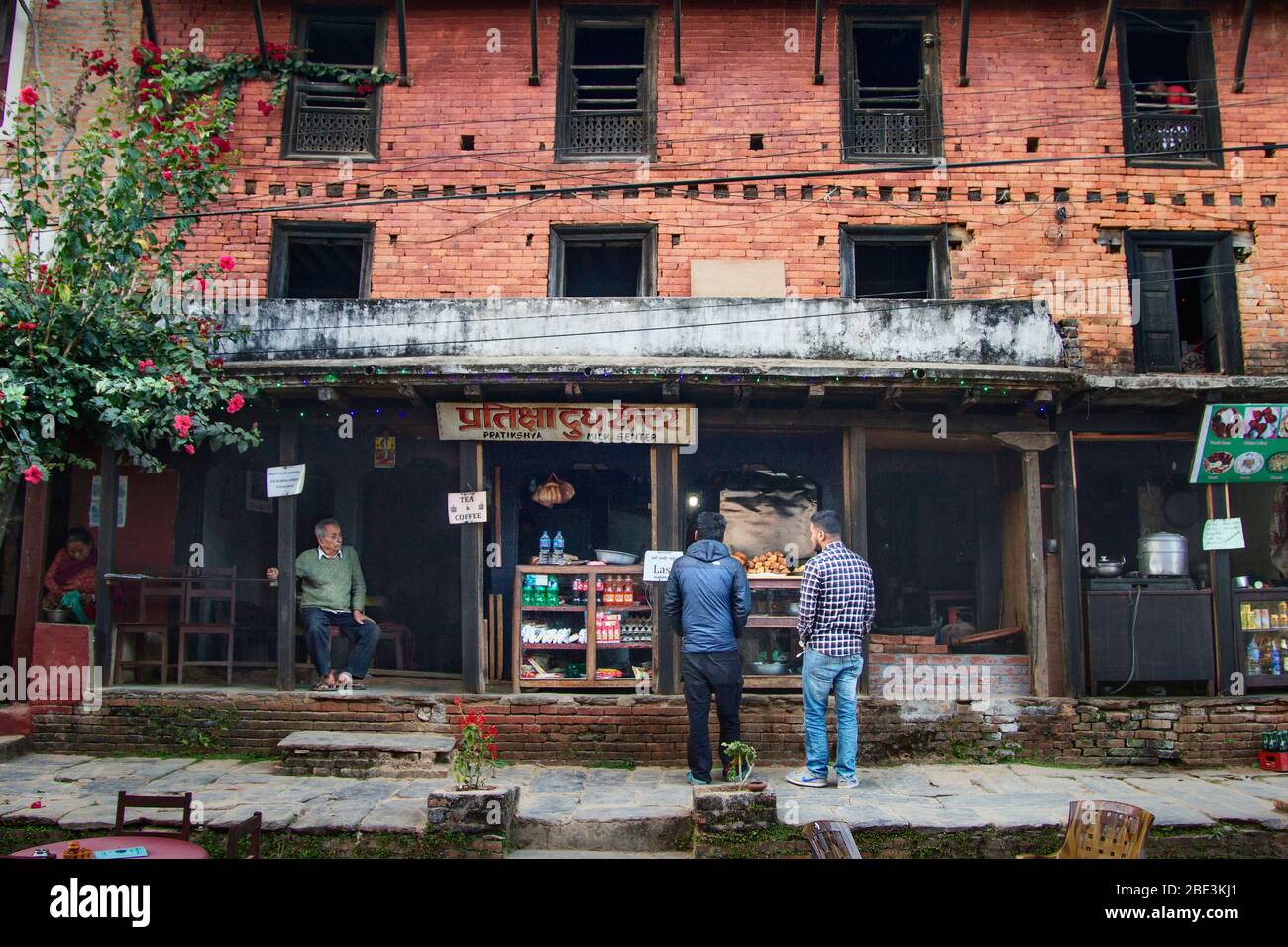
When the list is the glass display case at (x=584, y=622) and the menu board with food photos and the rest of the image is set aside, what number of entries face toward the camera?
2

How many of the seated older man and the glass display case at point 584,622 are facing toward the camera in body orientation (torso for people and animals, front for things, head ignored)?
2

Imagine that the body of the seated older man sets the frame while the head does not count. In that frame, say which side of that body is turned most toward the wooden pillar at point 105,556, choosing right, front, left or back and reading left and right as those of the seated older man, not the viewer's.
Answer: right

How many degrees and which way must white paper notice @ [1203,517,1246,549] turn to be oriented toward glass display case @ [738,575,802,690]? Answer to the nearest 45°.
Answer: approximately 45° to its right

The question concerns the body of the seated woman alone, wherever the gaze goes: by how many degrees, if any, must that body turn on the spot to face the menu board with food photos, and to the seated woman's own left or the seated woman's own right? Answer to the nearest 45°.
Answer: approximately 45° to the seated woman's own left

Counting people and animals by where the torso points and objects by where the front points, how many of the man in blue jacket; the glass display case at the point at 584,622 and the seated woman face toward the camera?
2

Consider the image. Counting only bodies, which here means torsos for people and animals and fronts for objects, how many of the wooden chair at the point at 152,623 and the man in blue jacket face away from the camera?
1

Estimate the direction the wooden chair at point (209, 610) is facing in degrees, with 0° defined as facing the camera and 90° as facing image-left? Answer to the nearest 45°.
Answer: approximately 0°

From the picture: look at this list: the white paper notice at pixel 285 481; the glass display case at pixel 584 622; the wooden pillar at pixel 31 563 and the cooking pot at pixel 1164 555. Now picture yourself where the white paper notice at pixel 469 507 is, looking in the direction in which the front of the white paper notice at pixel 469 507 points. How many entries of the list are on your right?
2

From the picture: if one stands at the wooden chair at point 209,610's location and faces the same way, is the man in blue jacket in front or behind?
in front

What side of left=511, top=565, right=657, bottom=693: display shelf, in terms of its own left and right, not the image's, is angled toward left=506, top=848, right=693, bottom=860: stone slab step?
front

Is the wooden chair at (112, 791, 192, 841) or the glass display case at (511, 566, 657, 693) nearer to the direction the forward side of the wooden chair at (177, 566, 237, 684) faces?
the wooden chair

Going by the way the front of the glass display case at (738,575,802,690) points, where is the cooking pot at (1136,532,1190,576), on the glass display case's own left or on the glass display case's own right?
on the glass display case's own left

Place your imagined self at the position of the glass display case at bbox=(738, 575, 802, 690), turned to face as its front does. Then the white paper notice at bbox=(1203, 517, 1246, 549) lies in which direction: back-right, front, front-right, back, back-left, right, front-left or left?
left

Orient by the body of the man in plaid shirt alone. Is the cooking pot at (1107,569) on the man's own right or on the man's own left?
on the man's own right

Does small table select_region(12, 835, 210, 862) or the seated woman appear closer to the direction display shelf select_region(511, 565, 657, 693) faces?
the small table

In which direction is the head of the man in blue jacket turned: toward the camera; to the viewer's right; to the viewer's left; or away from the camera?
away from the camera

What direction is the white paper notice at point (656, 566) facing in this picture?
toward the camera

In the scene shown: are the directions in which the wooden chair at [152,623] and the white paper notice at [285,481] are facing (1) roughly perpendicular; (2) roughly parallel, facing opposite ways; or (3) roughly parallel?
roughly parallel

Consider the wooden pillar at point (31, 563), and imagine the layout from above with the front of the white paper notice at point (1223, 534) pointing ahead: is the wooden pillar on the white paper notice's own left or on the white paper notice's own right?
on the white paper notice's own right
